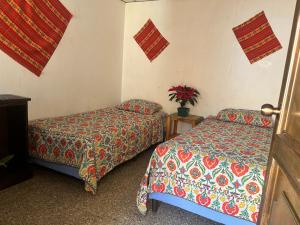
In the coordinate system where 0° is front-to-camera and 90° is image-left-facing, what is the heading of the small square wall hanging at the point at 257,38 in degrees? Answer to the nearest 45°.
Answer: approximately 0°

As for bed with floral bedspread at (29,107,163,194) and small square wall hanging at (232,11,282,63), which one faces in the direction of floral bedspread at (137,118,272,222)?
the small square wall hanging

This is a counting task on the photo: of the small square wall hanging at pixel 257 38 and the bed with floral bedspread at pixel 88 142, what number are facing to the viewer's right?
0

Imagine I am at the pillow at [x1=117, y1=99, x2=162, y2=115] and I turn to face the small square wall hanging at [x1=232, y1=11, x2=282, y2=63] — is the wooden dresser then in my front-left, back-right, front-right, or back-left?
back-right

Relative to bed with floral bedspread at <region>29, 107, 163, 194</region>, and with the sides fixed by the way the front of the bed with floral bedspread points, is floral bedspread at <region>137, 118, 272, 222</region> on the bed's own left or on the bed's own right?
on the bed's own left

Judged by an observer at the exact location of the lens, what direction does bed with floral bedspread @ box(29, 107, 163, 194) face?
facing the viewer and to the left of the viewer

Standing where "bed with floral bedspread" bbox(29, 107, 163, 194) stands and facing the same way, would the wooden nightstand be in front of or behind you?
behind

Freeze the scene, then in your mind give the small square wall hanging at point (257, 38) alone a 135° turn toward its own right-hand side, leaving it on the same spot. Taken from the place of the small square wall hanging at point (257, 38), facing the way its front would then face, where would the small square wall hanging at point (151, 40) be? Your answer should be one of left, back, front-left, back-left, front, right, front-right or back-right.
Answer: front-left
